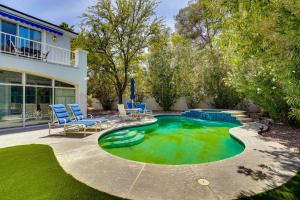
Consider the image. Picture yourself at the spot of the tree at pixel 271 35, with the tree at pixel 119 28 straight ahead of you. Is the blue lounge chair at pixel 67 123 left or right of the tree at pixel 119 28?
left

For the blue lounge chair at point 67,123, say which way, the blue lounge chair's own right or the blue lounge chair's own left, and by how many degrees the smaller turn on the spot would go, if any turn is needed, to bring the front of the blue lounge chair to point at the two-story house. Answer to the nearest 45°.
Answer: approximately 180°

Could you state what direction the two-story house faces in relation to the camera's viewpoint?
facing the viewer and to the right of the viewer

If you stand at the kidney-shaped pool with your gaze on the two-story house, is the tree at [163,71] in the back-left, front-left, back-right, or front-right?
front-right

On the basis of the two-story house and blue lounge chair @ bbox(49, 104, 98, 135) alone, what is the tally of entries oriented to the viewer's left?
0

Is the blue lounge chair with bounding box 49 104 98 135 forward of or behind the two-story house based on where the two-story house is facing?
forward

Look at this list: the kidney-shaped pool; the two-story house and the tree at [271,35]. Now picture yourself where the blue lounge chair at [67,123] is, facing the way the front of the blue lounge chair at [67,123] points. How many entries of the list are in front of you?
2

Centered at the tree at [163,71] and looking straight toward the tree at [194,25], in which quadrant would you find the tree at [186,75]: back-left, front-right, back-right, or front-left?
front-right

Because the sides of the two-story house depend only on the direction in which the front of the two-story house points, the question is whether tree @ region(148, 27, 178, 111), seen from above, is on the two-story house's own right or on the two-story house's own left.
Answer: on the two-story house's own left

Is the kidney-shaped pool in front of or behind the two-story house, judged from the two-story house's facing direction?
in front

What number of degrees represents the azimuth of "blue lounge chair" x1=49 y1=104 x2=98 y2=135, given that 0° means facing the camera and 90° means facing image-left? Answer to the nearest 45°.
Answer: approximately 315°

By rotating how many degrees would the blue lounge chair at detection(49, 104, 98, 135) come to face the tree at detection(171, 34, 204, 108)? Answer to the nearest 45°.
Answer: approximately 90° to its left

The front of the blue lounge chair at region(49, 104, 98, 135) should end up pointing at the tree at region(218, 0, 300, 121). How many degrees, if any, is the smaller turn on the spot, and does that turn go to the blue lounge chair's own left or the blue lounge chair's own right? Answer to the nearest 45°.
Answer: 0° — it already faces it

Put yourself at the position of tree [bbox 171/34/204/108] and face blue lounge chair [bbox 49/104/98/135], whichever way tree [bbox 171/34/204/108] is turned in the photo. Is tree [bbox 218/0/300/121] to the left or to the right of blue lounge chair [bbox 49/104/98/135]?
left

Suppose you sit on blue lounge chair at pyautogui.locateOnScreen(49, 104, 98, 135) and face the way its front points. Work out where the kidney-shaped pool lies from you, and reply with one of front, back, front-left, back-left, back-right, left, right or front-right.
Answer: front

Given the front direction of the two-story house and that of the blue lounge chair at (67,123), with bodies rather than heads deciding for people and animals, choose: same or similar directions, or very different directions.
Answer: same or similar directions

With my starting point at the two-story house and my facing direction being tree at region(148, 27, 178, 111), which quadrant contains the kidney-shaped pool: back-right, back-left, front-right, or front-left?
front-right
